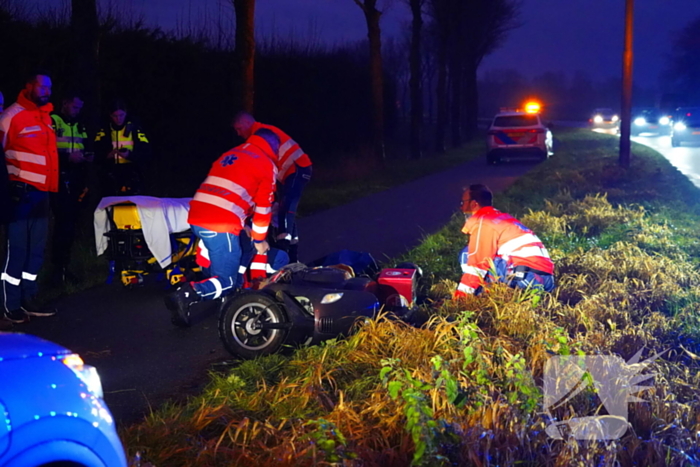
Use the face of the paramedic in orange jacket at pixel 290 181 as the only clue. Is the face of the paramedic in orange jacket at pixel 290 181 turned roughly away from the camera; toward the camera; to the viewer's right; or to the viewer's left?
to the viewer's left

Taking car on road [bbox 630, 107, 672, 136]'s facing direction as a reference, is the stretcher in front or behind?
in front

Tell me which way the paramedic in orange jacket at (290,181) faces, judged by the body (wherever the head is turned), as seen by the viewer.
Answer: to the viewer's left

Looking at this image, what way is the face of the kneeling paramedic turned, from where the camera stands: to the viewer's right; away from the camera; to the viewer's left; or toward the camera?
to the viewer's left

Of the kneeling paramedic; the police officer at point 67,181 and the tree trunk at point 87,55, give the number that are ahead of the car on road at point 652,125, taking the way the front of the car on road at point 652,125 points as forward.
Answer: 3

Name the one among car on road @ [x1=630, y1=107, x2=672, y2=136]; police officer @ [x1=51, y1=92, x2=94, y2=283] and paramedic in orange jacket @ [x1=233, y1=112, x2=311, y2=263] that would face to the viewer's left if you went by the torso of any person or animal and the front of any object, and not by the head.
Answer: the paramedic in orange jacket

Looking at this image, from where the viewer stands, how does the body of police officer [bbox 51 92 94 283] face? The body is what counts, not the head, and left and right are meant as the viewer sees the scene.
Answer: facing the viewer and to the right of the viewer

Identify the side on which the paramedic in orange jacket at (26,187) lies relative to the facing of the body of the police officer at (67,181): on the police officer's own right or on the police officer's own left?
on the police officer's own right

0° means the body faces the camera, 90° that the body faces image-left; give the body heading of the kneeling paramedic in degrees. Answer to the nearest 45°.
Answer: approximately 90°

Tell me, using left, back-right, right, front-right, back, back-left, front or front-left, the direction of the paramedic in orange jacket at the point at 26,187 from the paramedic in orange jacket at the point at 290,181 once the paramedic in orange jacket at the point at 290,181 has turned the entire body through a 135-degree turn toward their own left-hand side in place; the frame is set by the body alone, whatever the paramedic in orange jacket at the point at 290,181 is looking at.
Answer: right

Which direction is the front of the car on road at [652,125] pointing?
toward the camera
